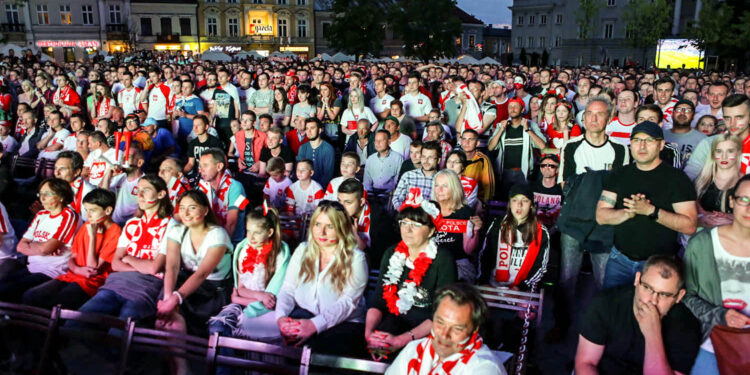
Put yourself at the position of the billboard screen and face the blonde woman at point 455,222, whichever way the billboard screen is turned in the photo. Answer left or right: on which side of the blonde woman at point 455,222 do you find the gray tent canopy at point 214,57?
right

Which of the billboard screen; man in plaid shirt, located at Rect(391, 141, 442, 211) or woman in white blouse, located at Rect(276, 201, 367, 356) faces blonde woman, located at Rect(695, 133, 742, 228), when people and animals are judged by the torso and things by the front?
the billboard screen

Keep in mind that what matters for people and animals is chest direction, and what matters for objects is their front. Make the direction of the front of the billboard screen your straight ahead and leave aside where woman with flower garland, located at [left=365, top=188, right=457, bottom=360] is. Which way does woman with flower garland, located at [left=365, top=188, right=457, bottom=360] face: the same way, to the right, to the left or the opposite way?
the same way

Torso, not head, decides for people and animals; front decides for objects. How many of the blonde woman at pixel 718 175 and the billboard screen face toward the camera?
2

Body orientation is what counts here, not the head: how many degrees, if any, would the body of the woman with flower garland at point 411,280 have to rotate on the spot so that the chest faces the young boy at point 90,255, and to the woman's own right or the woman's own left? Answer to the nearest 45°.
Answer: approximately 45° to the woman's own right

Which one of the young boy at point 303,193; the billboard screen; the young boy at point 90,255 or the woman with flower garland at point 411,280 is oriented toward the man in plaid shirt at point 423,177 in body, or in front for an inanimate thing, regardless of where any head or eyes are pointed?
the billboard screen

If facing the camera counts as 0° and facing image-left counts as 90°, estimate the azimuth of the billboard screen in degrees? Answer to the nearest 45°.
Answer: approximately 0°

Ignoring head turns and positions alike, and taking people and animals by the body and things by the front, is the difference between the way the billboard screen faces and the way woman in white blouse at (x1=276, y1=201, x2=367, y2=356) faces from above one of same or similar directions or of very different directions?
same or similar directions

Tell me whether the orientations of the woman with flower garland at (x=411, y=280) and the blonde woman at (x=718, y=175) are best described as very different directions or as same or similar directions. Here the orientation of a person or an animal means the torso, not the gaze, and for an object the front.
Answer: same or similar directions

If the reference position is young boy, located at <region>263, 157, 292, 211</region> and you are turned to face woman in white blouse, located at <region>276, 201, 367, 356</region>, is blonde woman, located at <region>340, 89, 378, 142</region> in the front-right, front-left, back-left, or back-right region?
back-left

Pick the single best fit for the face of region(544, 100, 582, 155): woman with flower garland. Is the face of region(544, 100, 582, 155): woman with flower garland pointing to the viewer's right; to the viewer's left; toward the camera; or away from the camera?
toward the camera

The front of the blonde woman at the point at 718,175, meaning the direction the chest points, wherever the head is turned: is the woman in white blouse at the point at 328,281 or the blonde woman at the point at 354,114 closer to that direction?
the woman in white blouse

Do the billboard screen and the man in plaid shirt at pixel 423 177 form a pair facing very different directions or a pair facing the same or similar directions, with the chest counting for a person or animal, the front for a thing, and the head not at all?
same or similar directions

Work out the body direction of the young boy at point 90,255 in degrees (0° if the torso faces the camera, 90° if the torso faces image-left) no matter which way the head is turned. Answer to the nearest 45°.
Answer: approximately 45°

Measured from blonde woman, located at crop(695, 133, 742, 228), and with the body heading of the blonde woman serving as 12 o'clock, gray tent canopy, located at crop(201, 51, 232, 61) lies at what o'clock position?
The gray tent canopy is roughly at 4 o'clock from the blonde woman.

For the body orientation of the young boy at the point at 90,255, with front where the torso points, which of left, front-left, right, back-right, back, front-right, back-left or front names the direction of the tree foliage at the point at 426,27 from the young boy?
back

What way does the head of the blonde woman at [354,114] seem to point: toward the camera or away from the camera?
toward the camera

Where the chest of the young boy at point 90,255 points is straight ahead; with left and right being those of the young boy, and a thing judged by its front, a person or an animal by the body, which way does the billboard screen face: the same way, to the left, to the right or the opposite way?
the same way
